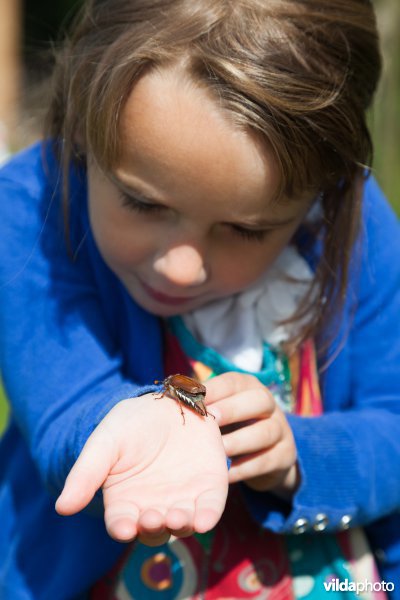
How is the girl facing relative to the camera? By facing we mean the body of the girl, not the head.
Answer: toward the camera
